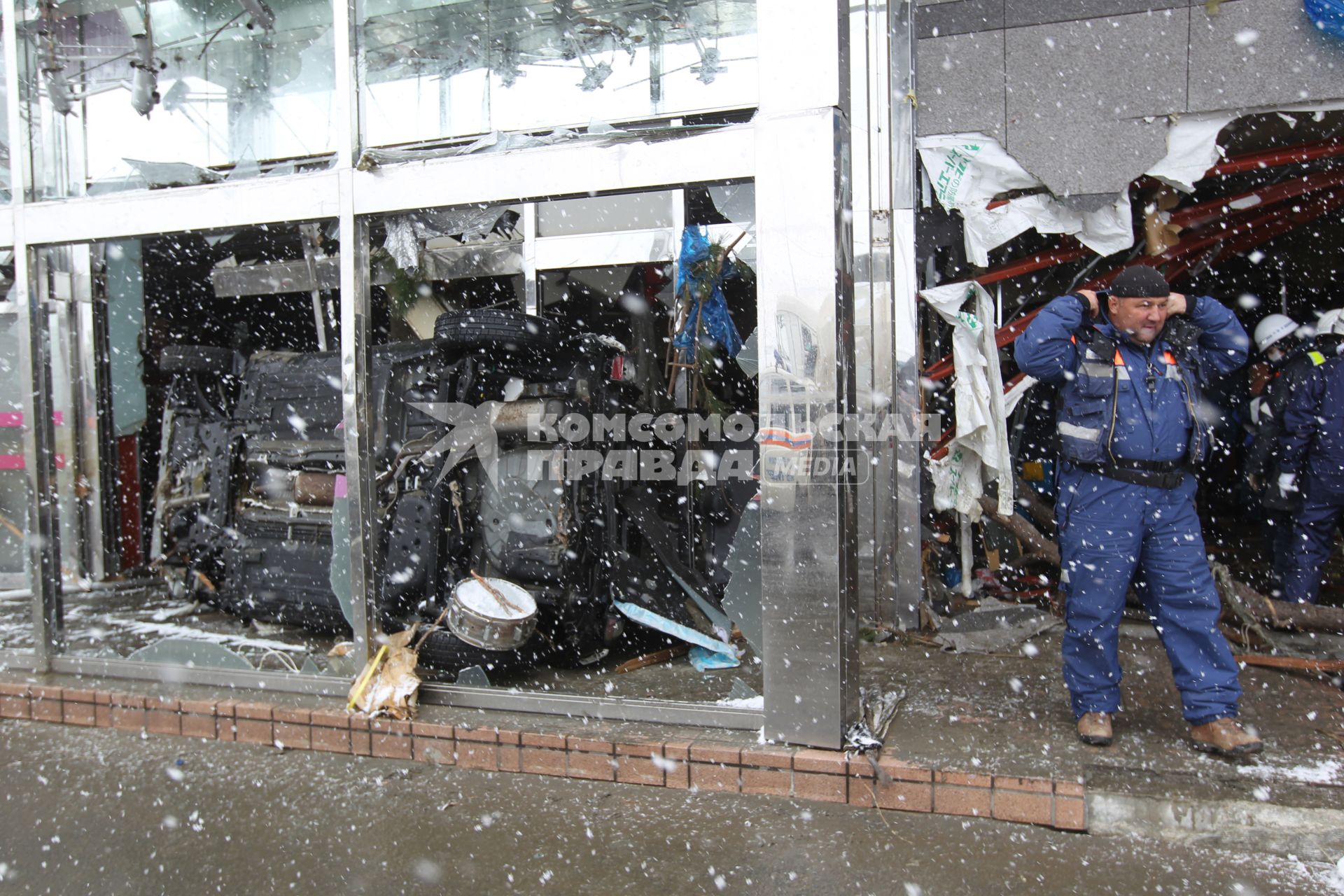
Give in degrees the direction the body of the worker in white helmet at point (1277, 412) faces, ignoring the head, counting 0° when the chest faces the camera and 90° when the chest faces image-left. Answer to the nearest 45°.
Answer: approximately 90°

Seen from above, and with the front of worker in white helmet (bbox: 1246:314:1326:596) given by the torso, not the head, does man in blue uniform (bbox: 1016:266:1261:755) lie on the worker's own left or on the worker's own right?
on the worker's own left

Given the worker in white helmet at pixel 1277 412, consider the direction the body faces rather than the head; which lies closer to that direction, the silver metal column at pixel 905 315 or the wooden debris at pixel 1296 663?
the silver metal column

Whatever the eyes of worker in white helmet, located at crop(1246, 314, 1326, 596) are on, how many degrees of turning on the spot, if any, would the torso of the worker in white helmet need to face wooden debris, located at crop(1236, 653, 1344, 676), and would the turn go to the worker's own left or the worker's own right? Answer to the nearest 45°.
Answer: approximately 90° to the worker's own left
